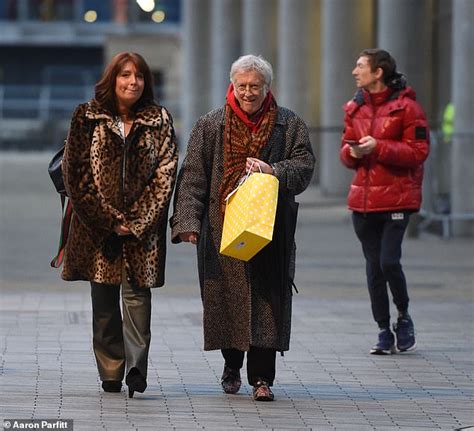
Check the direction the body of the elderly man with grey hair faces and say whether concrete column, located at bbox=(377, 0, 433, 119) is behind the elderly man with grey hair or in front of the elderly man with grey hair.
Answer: behind

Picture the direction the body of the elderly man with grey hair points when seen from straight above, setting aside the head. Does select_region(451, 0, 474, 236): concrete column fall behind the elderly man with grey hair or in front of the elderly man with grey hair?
behind

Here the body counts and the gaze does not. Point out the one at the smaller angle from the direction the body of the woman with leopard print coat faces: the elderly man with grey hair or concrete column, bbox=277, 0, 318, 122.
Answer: the elderly man with grey hair

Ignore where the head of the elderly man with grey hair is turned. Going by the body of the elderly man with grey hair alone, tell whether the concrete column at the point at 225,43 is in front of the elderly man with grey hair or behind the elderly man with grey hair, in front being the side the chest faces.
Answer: behind

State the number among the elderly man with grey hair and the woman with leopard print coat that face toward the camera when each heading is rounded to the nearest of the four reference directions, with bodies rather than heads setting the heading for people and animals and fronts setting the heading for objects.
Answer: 2

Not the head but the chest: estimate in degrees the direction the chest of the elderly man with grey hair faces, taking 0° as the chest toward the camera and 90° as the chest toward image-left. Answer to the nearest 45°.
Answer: approximately 0°

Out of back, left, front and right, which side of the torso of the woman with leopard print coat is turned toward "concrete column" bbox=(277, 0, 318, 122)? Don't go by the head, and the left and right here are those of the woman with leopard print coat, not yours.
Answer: back

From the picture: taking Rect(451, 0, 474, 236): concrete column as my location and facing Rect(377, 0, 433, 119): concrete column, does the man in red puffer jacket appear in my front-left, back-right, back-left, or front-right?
back-left

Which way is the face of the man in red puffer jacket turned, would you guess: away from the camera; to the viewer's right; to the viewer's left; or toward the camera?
to the viewer's left

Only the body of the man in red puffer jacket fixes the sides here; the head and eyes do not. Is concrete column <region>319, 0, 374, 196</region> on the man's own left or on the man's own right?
on the man's own right
